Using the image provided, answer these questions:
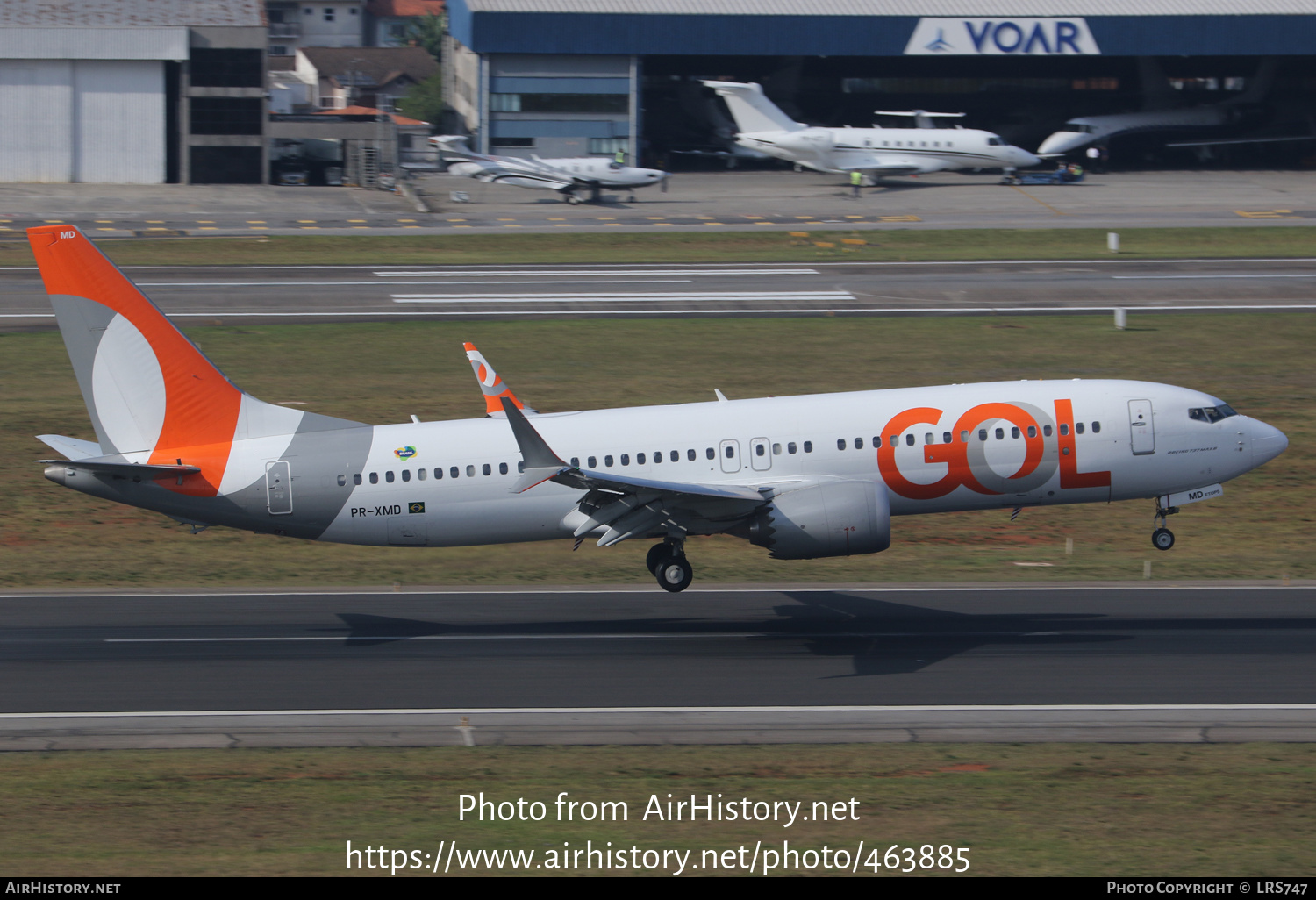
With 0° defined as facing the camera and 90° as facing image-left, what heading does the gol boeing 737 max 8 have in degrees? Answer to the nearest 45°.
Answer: approximately 270°

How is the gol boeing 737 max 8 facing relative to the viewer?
to the viewer's right
